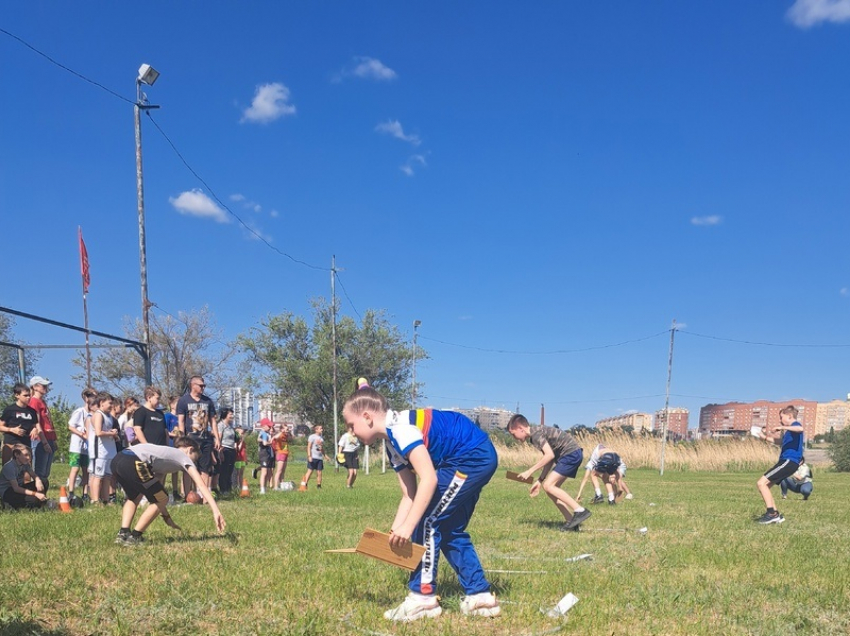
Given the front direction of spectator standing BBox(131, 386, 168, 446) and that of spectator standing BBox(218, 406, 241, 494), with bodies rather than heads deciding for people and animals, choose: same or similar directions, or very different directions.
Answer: same or similar directions

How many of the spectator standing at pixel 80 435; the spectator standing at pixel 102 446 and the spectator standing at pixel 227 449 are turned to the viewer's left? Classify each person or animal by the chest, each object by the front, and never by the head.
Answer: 0

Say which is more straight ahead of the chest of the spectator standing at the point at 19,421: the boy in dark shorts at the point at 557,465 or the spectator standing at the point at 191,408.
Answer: the boy in dark shorts

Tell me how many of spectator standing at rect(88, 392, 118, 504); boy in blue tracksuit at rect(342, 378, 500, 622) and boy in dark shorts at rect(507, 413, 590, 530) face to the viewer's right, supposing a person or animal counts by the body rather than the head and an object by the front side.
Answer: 1

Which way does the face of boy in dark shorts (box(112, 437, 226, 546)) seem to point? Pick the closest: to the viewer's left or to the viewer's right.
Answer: to the viewer's right

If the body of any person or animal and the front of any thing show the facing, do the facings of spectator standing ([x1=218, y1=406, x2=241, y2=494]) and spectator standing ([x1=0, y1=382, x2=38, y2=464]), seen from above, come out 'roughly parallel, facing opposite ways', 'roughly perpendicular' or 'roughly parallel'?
roughly parallel

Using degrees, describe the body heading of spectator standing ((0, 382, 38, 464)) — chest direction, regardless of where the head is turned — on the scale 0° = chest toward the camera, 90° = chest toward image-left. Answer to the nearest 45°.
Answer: approximately 315°

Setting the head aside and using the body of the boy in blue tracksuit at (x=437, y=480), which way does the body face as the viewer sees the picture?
to the viewer's left

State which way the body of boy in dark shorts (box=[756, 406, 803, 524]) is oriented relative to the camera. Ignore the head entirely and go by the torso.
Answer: to the viewer's left
